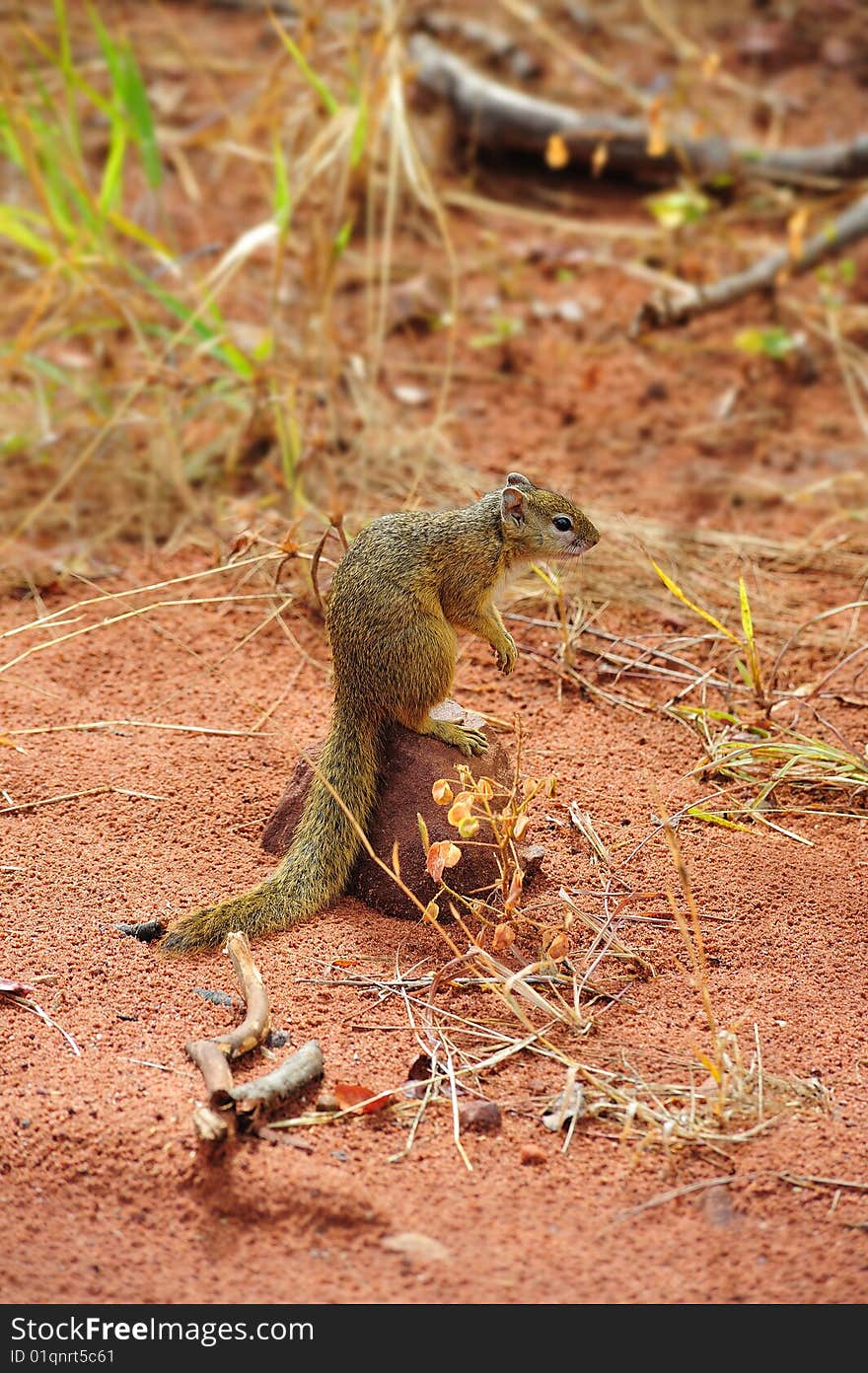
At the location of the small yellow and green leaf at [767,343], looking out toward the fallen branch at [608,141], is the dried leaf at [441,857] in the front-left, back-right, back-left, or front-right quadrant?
back-left

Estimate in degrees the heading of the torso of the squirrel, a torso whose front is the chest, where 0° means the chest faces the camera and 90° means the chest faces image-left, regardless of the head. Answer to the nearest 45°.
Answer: approximately 270°
